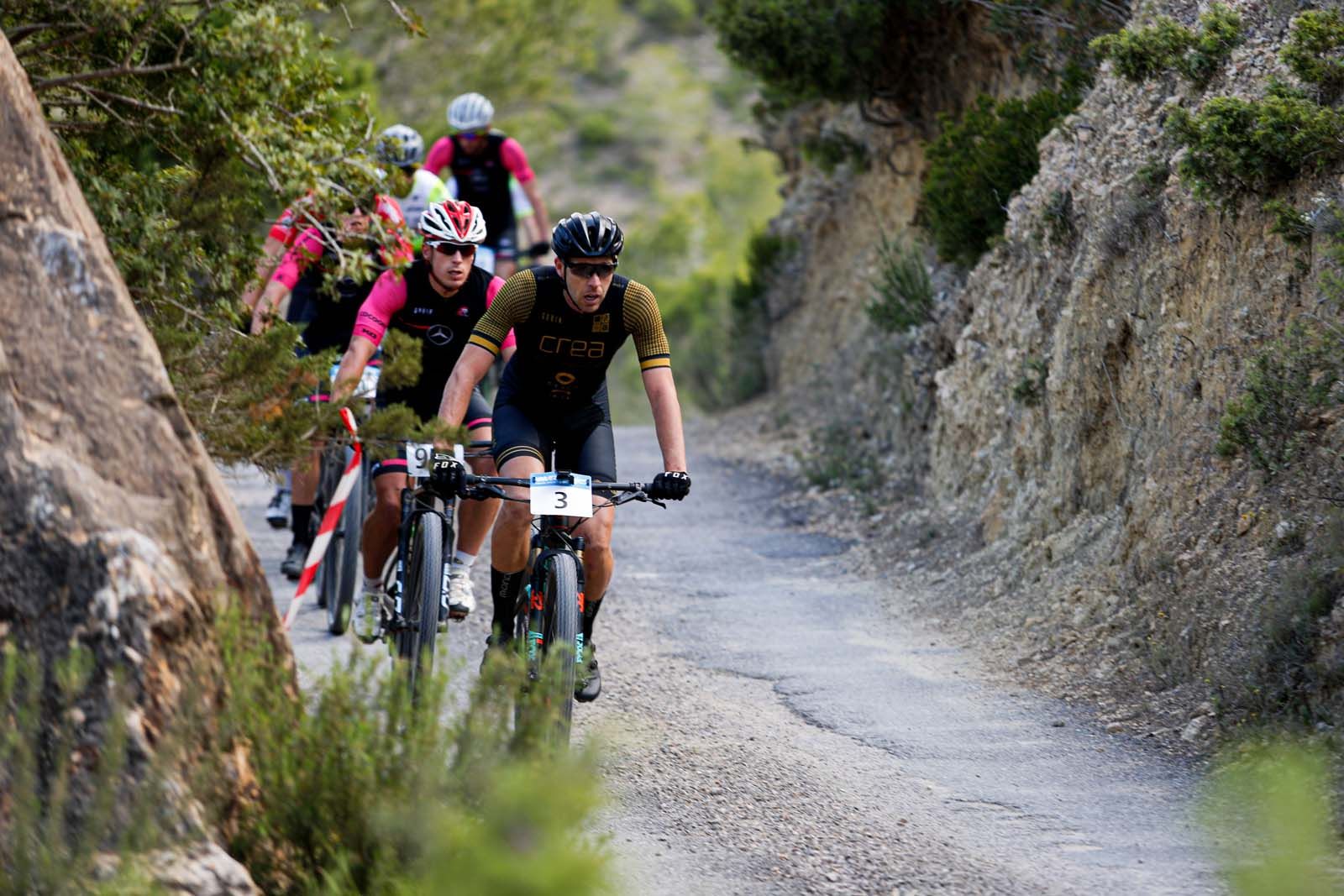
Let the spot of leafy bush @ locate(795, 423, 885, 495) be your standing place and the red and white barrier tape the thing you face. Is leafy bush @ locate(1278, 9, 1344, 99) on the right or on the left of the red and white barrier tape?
left

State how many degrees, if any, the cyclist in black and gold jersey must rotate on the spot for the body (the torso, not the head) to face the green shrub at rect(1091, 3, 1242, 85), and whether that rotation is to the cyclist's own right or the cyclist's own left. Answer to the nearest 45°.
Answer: approximately 135° to the cyclist's own left

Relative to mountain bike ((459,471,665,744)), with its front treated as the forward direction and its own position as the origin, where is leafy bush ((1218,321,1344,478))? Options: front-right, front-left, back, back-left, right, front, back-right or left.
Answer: left

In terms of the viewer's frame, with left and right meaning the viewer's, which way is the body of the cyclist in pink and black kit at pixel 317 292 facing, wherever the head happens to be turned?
facing the viewer

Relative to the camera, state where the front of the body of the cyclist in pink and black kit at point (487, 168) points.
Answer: toward the camera

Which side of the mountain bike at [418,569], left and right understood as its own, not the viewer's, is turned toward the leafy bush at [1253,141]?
left

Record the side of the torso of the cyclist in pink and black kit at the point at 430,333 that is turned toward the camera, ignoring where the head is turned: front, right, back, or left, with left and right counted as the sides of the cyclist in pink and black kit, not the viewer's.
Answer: front
